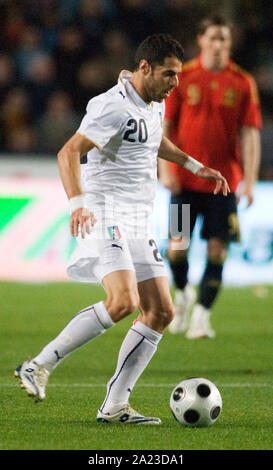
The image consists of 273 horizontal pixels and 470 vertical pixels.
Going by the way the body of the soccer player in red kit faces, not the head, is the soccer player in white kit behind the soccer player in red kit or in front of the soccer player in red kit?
in front

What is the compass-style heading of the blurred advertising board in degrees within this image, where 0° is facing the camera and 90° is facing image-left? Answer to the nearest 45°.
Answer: approximately 0°

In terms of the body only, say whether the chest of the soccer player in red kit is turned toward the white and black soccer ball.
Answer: yes

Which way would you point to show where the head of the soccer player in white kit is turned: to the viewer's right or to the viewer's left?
to the viewer's right

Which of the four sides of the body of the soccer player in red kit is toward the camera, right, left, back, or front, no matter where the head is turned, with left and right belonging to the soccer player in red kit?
front

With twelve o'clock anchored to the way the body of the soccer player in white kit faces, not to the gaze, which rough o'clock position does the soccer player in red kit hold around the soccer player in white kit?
The soccer player in red kit is roughly at 8 o'clock from the soccer player in white kit.

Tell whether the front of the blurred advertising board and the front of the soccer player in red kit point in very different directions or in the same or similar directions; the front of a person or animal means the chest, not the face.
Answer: same or similar directions

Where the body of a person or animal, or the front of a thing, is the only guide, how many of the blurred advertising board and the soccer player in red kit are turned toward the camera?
2

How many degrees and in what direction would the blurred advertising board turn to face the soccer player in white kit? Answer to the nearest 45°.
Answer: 0° — it already faces them

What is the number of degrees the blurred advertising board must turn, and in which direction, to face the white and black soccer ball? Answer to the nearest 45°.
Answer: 0° — it already faces it

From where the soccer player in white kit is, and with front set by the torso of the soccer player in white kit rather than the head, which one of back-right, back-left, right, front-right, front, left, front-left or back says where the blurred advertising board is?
back-left

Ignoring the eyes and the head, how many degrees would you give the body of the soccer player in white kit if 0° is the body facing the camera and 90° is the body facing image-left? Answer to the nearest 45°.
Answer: approximately 315°

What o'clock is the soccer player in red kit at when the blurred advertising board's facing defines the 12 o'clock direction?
The soccer player in red kit is roughly at 11 o'clock from the blurred advertising board.

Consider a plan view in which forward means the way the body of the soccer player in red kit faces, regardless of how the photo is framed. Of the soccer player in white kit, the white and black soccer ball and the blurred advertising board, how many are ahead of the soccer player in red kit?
2
